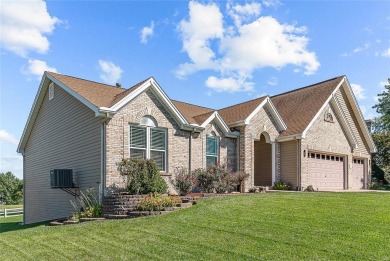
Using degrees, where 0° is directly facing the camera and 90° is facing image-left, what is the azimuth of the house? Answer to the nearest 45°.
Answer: approximately 315°

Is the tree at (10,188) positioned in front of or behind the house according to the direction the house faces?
behind

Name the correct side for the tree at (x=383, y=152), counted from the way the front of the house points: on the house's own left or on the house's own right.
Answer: on the house's own left
